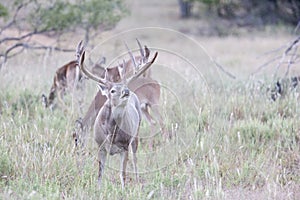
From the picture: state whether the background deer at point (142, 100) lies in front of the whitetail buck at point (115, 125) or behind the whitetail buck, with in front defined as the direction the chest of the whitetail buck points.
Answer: behind

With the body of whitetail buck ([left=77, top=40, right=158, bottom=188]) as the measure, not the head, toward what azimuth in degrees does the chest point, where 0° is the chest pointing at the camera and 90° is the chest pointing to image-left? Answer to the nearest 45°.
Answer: approximately 0°
